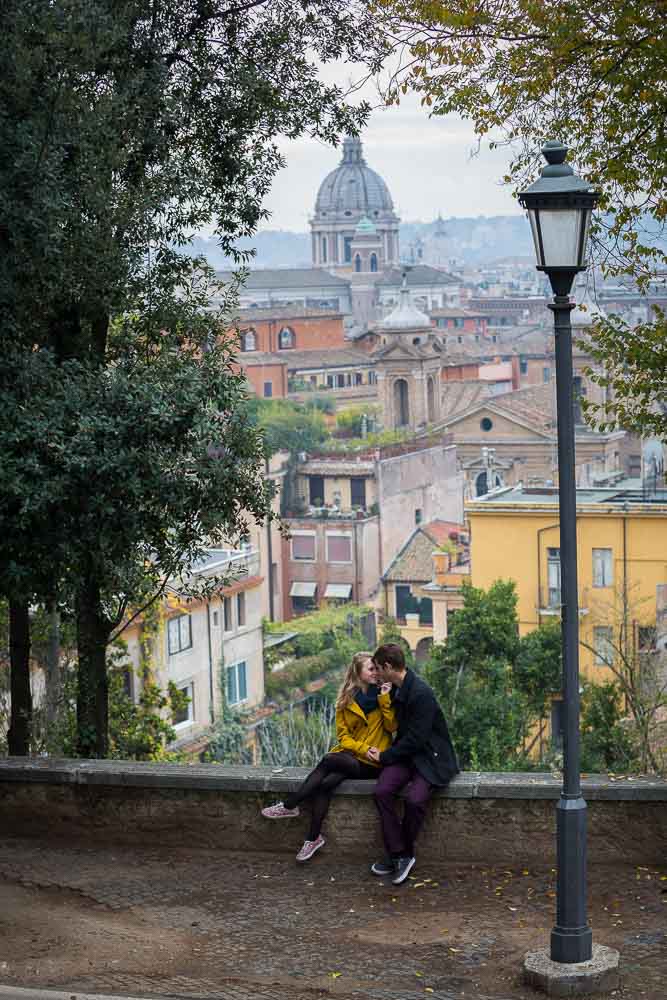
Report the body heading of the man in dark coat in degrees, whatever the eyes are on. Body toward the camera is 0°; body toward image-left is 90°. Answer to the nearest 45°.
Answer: approximately 45°

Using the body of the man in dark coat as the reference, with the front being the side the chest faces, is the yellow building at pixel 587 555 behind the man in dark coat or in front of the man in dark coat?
behind
